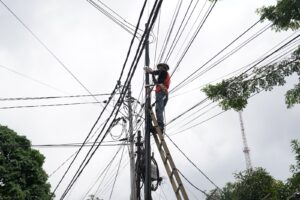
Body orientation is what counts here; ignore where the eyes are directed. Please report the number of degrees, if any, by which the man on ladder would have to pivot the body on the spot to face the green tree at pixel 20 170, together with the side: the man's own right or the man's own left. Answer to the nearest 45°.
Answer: approximately 45° to the man's own right

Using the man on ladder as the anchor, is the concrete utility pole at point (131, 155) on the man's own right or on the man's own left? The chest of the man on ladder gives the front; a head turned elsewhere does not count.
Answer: on the man's own right

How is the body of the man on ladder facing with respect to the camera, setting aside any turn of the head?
to the viewer's left
